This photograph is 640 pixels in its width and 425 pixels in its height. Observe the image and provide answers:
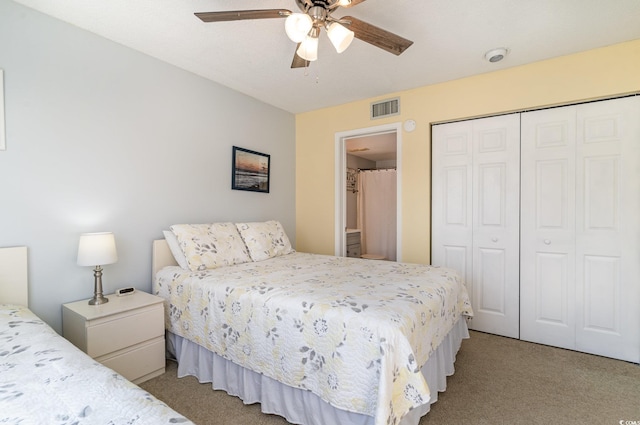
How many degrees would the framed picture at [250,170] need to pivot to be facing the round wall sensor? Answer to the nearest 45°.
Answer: approximately 45° to its left

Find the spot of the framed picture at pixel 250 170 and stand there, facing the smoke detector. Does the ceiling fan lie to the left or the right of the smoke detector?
right

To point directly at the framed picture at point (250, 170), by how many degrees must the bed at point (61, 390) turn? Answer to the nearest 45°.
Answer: approximately 135° to its left

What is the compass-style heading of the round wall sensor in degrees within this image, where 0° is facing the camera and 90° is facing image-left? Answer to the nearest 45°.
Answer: approximately 0°

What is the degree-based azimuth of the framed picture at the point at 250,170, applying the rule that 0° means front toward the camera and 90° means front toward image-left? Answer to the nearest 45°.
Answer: approximately 315°
